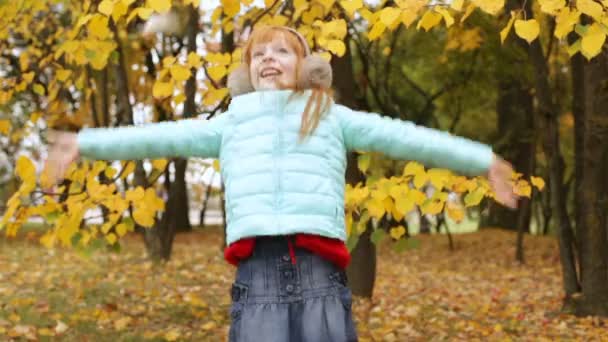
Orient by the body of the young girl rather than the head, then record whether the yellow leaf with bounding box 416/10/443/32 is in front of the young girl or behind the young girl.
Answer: behind

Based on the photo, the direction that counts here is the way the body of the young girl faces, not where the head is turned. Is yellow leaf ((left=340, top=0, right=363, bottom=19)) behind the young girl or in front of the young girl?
behind

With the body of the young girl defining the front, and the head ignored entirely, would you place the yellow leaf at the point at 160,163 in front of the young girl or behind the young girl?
behind

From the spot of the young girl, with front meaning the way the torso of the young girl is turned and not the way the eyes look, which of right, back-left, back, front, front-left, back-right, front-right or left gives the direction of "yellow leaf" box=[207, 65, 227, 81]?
back

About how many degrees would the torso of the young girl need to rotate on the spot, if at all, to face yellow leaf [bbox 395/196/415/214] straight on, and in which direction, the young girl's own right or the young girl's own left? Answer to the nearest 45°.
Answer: approximately 135° to the young girl's own left

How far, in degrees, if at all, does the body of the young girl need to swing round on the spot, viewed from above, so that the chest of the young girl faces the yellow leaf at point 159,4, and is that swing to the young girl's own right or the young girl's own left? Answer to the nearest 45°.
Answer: approximately 135° to the young girl's own right

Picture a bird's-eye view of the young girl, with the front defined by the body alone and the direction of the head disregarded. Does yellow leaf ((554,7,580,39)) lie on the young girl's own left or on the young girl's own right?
on the young girl's own left

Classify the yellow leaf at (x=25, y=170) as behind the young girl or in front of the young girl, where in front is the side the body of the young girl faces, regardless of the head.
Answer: behind

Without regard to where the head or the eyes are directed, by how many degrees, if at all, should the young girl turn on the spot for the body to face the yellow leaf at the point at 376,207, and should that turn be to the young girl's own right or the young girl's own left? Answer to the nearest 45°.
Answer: approximately 180°

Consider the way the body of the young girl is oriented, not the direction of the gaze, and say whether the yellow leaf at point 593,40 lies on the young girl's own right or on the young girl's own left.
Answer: on the young girl's own left

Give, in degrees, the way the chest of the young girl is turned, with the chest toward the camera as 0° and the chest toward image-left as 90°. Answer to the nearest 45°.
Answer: approximately 0°

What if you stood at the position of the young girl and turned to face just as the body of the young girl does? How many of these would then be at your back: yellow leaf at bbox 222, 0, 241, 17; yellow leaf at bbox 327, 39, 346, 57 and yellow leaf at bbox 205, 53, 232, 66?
3

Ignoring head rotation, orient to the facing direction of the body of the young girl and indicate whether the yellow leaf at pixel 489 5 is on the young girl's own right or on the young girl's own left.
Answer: on the young girl's own left

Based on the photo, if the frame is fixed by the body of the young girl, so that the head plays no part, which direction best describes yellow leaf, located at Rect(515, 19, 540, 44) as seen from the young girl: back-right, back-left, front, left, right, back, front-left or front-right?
back-left
